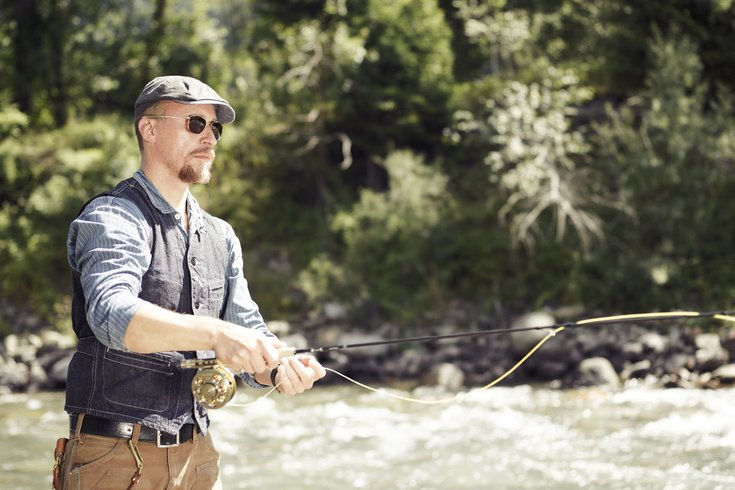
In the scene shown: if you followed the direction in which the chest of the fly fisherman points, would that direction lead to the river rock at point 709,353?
no

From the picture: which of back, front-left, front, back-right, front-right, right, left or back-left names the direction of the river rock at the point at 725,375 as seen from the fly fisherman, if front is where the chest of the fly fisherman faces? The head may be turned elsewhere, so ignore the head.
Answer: left

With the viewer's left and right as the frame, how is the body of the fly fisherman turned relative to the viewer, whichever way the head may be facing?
facing the viewer and to the right of the viewer

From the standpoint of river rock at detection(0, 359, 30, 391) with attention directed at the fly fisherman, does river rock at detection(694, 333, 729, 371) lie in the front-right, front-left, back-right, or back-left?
front-left

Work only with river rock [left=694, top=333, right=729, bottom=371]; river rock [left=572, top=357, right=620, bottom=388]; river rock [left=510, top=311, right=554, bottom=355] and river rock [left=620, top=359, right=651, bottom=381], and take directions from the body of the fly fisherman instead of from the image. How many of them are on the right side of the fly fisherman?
0

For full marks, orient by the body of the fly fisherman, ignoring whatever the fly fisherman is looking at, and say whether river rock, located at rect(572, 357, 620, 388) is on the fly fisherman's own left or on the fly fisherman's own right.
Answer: on the fly fisherman's own left

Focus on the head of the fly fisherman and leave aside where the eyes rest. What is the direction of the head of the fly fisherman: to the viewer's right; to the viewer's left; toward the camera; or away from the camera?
to the viewer's right

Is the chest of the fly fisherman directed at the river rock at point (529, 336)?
no

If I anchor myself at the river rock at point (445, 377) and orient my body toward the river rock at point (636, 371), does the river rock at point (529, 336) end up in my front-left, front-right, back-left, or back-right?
front-left

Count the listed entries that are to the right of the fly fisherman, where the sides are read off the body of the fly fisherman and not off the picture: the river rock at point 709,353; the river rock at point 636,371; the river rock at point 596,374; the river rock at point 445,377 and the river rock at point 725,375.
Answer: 0

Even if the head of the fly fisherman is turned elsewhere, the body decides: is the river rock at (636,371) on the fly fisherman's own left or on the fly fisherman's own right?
on the fly fisherman's own left

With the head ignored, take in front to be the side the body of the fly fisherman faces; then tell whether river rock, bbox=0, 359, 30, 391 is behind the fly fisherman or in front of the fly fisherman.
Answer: behind

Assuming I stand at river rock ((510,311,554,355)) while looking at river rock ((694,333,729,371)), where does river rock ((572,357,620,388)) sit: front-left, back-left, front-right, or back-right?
front-right
